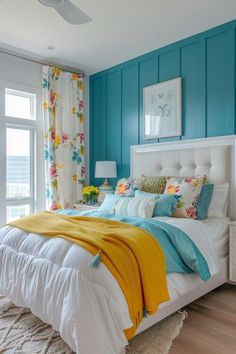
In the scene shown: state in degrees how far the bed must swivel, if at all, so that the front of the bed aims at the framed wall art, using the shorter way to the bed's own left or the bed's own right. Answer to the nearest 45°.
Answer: approximately 180°

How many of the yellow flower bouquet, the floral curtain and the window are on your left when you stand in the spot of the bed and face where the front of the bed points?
0

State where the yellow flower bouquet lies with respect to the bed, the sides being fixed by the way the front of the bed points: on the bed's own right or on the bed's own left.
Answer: on the bed's own right

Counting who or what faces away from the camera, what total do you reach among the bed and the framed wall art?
0

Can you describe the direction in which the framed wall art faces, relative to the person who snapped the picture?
facing the viewer and to the left of the viewer

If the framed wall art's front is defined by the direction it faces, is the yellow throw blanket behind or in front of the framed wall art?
in front

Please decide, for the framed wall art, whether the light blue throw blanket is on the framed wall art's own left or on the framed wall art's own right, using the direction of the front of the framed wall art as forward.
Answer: on the framed wall art's own left

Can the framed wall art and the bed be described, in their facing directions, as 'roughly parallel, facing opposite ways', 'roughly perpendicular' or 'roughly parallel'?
roughly parallel
